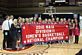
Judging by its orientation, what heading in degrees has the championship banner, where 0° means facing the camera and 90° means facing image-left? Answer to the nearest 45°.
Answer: approximately 0°
